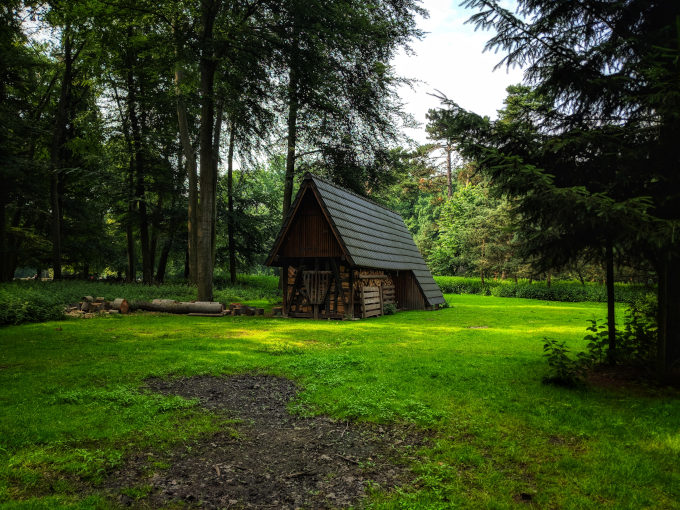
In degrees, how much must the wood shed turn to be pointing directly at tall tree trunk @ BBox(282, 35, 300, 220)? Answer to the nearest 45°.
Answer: approximately 135° to its right

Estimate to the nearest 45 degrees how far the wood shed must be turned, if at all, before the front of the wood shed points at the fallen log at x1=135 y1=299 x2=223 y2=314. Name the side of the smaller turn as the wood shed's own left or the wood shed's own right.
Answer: approximately 45° to the wood shed's own right

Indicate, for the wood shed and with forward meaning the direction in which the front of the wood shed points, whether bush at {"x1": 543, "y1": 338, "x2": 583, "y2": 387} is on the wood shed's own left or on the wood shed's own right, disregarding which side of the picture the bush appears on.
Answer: on the wood shed's own left

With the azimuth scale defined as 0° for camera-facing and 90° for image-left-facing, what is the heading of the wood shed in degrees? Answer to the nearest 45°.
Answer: approximately 45°

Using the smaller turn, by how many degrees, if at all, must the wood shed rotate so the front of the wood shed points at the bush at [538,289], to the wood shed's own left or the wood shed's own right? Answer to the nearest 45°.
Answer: approximately 180°

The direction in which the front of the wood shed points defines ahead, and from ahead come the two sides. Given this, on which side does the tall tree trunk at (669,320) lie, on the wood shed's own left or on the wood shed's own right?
on the wood shed's own left

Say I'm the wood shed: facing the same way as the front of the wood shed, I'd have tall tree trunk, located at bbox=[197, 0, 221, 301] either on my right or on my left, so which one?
on my right
